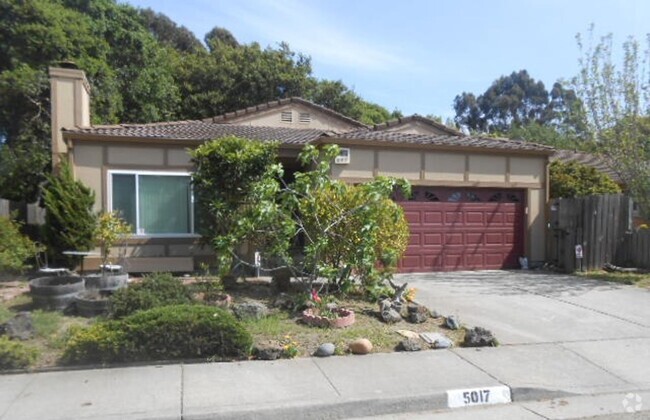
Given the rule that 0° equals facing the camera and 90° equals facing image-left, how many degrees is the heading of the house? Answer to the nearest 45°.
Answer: approximately 0°

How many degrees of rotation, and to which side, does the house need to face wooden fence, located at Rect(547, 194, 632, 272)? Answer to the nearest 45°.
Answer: approximately 90° to its left

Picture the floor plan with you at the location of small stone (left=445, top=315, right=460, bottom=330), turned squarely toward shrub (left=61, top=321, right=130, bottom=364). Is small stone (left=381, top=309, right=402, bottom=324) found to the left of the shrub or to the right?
right

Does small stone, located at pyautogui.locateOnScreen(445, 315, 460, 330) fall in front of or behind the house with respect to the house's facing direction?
in front

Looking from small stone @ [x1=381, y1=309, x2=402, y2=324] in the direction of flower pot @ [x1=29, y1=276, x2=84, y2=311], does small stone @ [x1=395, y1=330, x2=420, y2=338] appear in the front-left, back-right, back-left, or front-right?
back-left

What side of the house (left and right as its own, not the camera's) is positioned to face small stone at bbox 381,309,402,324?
front

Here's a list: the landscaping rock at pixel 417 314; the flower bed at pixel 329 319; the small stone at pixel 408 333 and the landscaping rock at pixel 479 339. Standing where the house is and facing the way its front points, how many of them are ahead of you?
4

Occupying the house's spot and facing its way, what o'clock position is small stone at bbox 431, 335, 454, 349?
The small stone is roughly at 12 o'clock from the house.

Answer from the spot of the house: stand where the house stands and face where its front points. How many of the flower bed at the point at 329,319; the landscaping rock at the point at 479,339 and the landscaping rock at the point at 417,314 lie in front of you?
3

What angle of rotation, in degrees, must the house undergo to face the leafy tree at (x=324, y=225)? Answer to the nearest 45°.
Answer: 0° — it already faces it

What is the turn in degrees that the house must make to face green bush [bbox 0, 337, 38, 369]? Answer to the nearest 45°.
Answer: approximately 45° to its right

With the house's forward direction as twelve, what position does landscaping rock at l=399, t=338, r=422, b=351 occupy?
The landscaping rock is roughly at 12 o'clock from the house.

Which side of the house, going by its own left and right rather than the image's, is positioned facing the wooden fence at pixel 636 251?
left

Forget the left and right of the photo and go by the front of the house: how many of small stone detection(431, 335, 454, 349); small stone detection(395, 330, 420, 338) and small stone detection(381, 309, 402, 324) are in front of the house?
3

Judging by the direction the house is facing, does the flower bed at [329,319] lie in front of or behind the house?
in front

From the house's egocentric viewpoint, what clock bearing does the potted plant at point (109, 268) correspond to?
The potted plant is roughly at 2 o'clock from the house.
